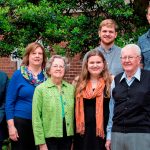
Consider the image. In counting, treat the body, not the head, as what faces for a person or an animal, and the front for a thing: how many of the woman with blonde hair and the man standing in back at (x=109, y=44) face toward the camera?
2

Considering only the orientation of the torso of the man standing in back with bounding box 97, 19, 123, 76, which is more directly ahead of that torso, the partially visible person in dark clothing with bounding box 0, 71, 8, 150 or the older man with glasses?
the older man with glasses

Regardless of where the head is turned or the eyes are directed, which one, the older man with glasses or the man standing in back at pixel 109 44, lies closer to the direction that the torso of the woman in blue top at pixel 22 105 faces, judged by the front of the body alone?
the older man with glasses

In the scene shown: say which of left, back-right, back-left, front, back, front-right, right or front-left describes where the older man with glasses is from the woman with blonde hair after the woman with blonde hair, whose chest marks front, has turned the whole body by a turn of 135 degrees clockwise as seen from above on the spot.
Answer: back

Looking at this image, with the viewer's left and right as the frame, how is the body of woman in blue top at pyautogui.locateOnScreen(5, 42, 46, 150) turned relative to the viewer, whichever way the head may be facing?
facing the viewer and to the right of the viewer

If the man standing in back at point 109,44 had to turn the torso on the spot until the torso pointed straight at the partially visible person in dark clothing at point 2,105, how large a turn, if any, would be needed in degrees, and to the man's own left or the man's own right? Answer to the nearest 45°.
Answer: approximately 90° to the man's own right

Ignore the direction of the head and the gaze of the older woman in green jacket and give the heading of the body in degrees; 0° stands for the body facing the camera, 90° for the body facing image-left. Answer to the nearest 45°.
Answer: approximately 315°

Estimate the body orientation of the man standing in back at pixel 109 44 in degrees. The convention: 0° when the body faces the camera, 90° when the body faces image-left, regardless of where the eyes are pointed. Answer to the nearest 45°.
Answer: approximately 0°

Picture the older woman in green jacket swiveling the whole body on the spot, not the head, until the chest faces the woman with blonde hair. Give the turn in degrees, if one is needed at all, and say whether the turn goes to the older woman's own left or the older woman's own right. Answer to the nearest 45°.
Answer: approximately 45° to the older woman's own left
